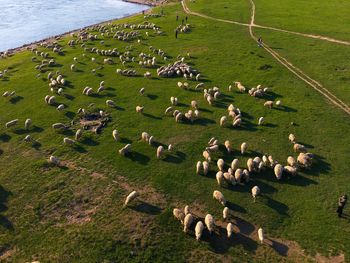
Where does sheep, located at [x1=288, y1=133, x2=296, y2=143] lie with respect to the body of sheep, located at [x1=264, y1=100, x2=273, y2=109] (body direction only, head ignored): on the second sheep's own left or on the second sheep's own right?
on the second sheep's own left

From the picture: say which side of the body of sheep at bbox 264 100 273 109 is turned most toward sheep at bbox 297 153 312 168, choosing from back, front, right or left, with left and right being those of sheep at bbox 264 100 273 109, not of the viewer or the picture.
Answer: left

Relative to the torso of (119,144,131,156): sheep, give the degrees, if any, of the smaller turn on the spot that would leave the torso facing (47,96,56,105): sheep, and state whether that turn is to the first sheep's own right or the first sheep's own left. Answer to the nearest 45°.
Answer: approximately 90° to the first sheep's own right
